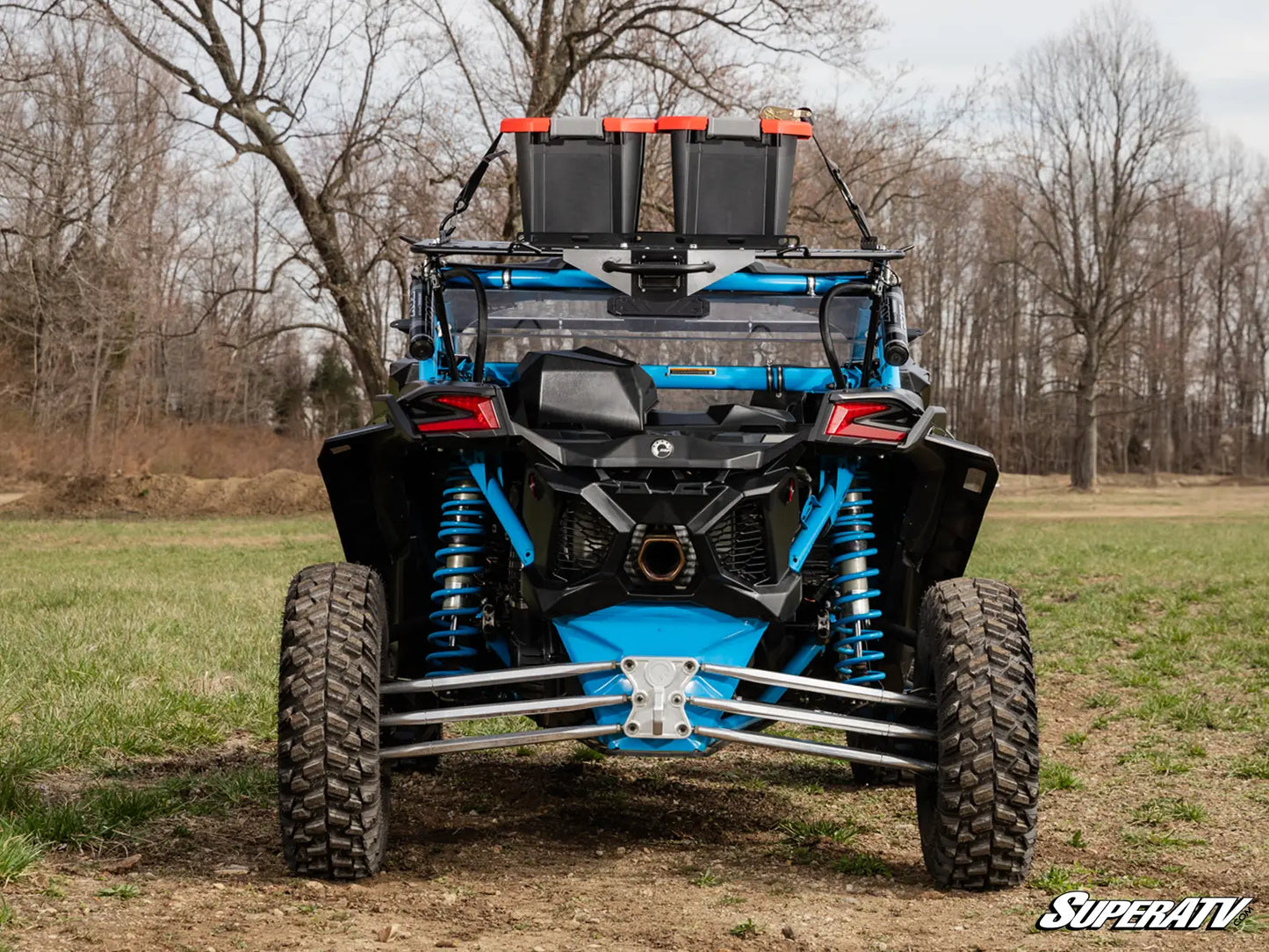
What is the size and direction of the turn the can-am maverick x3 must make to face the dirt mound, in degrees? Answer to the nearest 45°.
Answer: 0° — it already faces it

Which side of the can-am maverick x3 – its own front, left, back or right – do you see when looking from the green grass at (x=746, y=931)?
back

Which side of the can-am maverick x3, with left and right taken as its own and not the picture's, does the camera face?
back

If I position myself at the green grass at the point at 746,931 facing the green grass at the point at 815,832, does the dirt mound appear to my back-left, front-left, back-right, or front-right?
front-left
